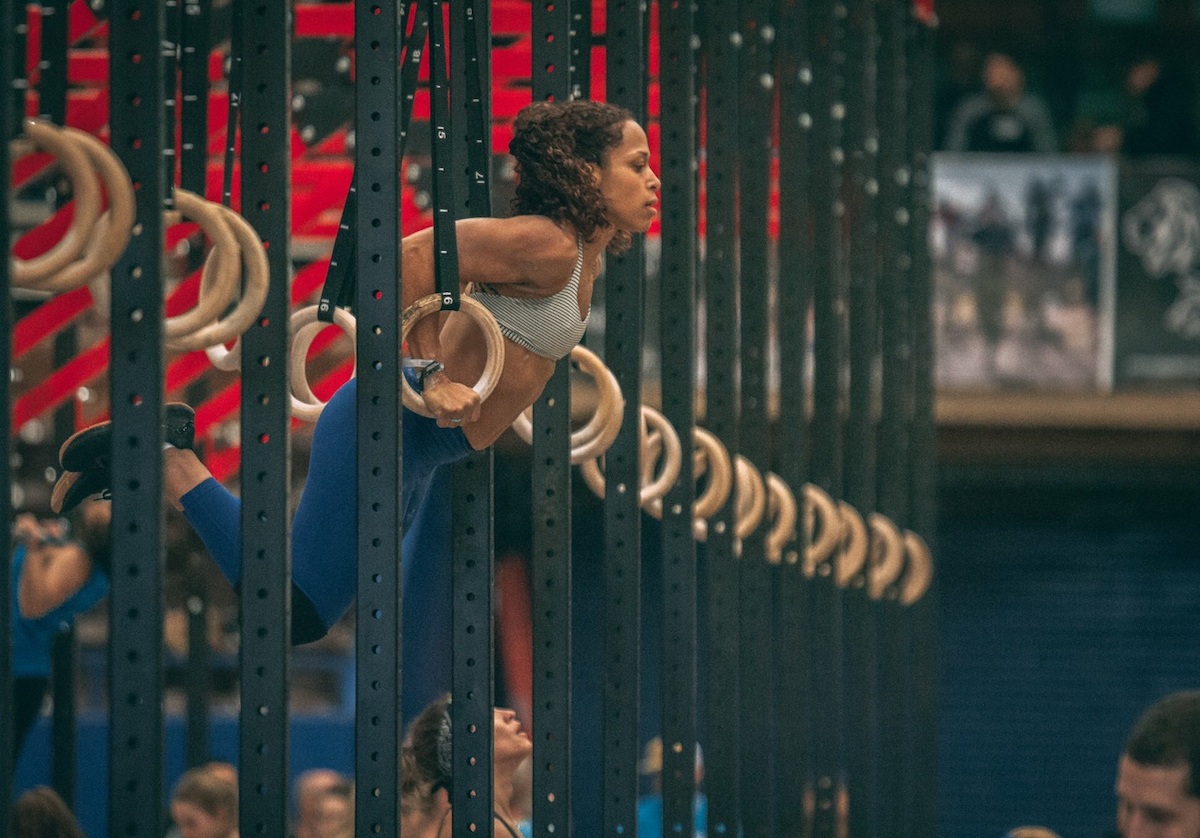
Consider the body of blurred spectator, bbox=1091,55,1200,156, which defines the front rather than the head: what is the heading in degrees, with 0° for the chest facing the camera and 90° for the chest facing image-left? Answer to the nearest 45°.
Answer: approximately 45°

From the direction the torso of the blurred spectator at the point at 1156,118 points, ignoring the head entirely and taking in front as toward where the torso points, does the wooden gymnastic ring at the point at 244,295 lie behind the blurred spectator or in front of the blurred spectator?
in front

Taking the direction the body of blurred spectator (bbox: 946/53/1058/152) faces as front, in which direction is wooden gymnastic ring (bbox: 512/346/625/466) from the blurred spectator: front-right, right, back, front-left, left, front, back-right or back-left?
front

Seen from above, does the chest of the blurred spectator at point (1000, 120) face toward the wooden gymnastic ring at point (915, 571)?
yes

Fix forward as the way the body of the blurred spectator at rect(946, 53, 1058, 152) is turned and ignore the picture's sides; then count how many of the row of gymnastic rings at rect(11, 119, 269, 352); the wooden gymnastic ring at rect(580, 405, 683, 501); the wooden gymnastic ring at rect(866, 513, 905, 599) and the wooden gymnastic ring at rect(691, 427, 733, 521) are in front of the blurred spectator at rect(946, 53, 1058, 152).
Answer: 4

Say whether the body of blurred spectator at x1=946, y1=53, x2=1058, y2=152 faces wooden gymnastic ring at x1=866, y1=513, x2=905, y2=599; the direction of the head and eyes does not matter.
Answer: yes

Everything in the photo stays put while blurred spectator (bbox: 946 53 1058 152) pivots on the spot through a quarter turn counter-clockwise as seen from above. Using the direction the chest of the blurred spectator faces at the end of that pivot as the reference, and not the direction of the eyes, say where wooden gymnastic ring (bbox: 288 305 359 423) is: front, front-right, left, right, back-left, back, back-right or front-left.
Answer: right

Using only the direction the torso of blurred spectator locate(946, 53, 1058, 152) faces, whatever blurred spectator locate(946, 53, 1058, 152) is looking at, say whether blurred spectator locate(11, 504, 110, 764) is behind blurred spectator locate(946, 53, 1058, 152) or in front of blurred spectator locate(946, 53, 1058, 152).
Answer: in front

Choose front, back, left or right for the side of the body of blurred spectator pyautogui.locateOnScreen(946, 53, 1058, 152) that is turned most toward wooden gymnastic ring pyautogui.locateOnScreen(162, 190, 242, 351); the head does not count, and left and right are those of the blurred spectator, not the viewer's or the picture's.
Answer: front

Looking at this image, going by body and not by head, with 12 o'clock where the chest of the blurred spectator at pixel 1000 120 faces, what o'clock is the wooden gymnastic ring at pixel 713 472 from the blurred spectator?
The wooden gymnastic ring is roughly at 12 o'clock from the blurred spectator.

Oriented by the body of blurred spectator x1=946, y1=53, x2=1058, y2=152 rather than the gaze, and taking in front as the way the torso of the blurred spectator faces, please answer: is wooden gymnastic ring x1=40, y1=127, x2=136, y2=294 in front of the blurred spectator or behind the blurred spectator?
in front

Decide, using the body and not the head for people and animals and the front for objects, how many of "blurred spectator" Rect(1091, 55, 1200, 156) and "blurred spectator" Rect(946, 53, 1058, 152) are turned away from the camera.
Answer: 0

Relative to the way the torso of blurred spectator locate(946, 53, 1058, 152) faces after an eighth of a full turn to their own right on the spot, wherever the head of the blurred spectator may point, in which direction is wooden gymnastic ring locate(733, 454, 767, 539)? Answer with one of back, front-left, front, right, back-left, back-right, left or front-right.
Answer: front-left

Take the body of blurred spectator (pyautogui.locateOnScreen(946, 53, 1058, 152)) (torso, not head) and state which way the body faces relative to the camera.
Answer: toward the camera

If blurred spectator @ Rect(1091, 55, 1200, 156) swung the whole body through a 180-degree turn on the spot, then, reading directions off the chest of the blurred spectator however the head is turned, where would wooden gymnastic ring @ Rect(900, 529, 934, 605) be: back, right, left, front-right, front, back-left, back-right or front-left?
back-right

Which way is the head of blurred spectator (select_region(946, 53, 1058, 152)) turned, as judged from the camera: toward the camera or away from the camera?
toward the camera

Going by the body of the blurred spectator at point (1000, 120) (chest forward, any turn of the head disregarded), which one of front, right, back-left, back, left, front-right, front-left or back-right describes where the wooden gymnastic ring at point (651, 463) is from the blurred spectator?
front
